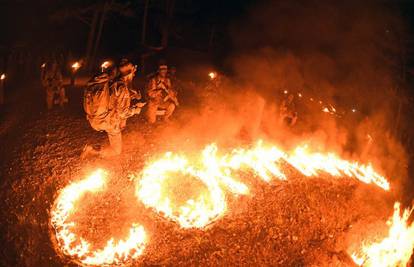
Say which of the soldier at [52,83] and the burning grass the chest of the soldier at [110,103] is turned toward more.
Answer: the burning grass

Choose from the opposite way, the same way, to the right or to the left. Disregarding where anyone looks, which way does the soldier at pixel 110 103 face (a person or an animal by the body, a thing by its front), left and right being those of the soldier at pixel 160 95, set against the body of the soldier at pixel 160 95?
to the left

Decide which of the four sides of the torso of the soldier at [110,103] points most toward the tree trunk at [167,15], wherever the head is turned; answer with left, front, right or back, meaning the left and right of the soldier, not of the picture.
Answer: left

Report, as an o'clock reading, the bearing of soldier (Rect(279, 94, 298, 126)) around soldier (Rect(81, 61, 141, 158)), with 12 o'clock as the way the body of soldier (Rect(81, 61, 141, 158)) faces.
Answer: soldier (Rect(279, 94, 298, 126)) is roughly at 11 o'clock from soldier (Rect(81, 61, 141, 158)).

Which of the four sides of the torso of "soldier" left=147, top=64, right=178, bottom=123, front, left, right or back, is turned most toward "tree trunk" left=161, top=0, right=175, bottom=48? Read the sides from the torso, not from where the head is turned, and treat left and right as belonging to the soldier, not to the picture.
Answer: back

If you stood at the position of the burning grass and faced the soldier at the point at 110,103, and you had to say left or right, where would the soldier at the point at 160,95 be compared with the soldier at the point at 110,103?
right

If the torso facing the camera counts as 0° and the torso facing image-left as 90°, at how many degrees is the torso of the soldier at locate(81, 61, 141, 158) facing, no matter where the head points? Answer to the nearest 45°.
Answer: approximately 270°

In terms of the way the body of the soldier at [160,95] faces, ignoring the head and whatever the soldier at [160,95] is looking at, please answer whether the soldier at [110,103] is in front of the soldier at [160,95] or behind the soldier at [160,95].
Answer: in front

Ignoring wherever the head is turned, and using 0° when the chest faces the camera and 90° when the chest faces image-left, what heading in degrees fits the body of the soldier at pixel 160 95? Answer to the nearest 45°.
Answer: approximately 0°

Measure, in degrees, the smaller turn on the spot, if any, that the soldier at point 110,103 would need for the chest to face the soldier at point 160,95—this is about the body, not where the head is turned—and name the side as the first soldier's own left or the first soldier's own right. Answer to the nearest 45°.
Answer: approximately 45° to the first soldier's own left

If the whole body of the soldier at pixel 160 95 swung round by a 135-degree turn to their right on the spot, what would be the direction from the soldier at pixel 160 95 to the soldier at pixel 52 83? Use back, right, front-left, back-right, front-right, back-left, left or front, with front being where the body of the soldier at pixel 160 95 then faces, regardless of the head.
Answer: front-left

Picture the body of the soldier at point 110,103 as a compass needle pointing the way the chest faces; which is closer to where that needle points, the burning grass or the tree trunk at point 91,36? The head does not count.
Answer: the burning grass

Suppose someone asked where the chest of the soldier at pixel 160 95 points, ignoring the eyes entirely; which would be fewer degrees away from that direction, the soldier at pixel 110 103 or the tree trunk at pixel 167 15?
the soldier at pixel 110 103

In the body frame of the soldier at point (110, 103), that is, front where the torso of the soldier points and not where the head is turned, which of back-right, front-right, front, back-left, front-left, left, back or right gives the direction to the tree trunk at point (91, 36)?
left

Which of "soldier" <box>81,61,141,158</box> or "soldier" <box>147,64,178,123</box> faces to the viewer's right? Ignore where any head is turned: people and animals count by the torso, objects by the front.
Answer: "soldier" <box>81,61,141,158</box>

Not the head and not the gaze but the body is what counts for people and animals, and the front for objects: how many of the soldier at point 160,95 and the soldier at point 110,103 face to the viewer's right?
1
